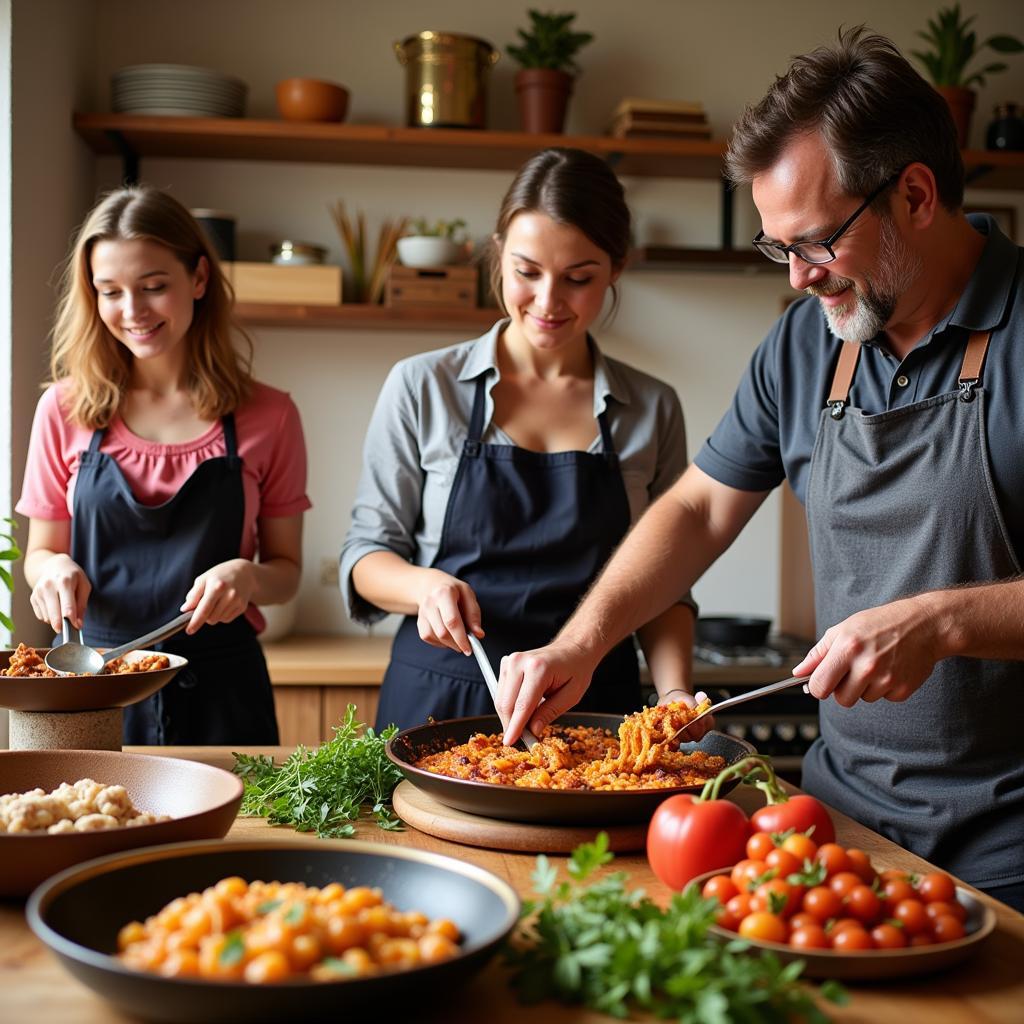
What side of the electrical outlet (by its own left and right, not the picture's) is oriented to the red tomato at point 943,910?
front

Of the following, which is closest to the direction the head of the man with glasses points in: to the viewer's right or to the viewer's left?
to the viewer's left

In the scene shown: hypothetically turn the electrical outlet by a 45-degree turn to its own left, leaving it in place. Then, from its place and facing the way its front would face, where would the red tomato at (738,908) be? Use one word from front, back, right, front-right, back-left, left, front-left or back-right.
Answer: front-right

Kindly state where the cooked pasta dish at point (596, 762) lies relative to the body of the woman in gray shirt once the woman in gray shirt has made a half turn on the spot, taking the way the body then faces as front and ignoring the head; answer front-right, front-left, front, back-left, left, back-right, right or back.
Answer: back

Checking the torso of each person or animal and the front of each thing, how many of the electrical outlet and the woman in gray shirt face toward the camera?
2

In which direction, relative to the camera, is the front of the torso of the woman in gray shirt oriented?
toward the camera

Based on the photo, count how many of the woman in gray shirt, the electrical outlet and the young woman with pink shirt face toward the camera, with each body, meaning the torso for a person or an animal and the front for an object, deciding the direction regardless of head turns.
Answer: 3

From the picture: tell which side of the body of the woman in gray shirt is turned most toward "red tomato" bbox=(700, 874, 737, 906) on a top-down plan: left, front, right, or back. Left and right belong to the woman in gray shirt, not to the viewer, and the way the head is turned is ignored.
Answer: front

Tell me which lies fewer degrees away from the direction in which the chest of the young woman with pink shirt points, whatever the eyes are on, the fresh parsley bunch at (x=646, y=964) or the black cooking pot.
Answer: the fresh parsley bunch

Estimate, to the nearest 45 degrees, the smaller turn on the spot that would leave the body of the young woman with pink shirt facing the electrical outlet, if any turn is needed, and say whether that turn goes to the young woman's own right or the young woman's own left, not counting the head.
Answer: approximately 180°

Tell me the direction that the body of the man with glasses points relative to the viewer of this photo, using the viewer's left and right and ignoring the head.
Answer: facing the viewer and to the left of the viewer

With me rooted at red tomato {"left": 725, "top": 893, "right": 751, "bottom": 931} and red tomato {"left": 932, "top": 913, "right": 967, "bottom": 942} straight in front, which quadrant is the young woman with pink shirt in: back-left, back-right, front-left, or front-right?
back-left

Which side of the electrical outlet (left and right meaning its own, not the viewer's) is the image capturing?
front

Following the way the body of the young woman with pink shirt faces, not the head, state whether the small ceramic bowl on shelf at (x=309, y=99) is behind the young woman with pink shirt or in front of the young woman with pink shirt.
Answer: behind
